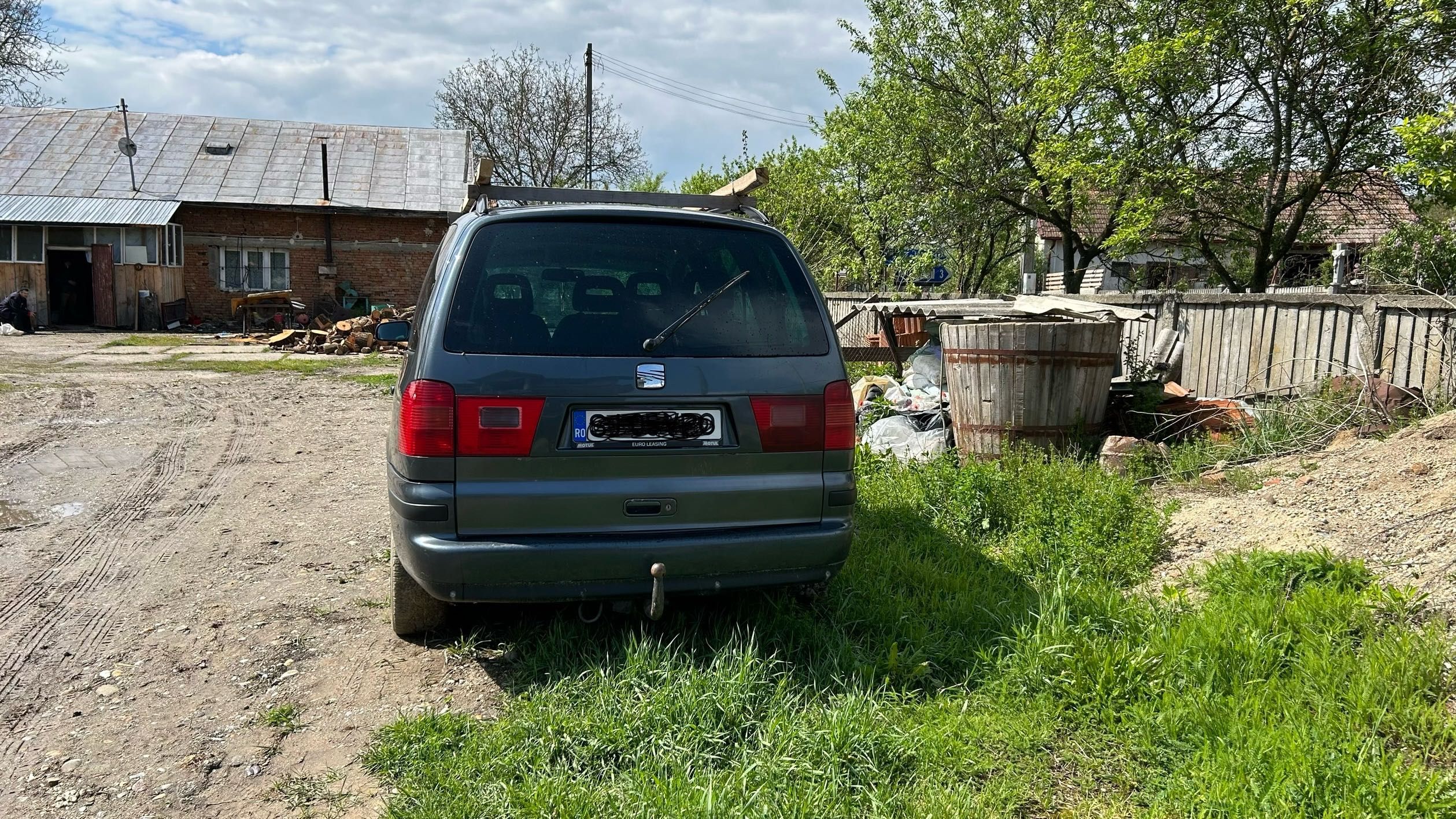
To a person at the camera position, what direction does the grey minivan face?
facing away from the viewer

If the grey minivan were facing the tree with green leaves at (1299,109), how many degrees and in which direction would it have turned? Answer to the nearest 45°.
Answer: approximately 45° to its right

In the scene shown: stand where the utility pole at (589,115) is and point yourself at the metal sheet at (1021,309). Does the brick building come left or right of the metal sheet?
right

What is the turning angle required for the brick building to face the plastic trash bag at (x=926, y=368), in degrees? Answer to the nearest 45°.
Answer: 0° — it already faces it

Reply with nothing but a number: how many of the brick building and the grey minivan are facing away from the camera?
1

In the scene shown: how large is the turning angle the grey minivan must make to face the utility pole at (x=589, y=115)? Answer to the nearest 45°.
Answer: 0° — it already faces it

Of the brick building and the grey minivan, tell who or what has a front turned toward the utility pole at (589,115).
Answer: the grey minivan

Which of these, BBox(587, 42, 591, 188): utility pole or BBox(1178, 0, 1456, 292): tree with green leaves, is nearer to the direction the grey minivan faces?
the utility pole

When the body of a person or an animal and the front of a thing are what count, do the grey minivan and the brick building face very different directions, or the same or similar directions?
very different directions

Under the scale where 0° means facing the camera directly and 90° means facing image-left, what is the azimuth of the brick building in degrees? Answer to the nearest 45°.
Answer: approximately 0°

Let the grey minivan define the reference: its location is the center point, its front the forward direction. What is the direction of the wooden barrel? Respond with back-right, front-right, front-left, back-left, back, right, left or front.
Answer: front-right

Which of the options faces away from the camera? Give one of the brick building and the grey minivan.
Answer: the grey minivan

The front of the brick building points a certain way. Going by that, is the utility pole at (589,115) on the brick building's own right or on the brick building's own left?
on the brick building's own left
